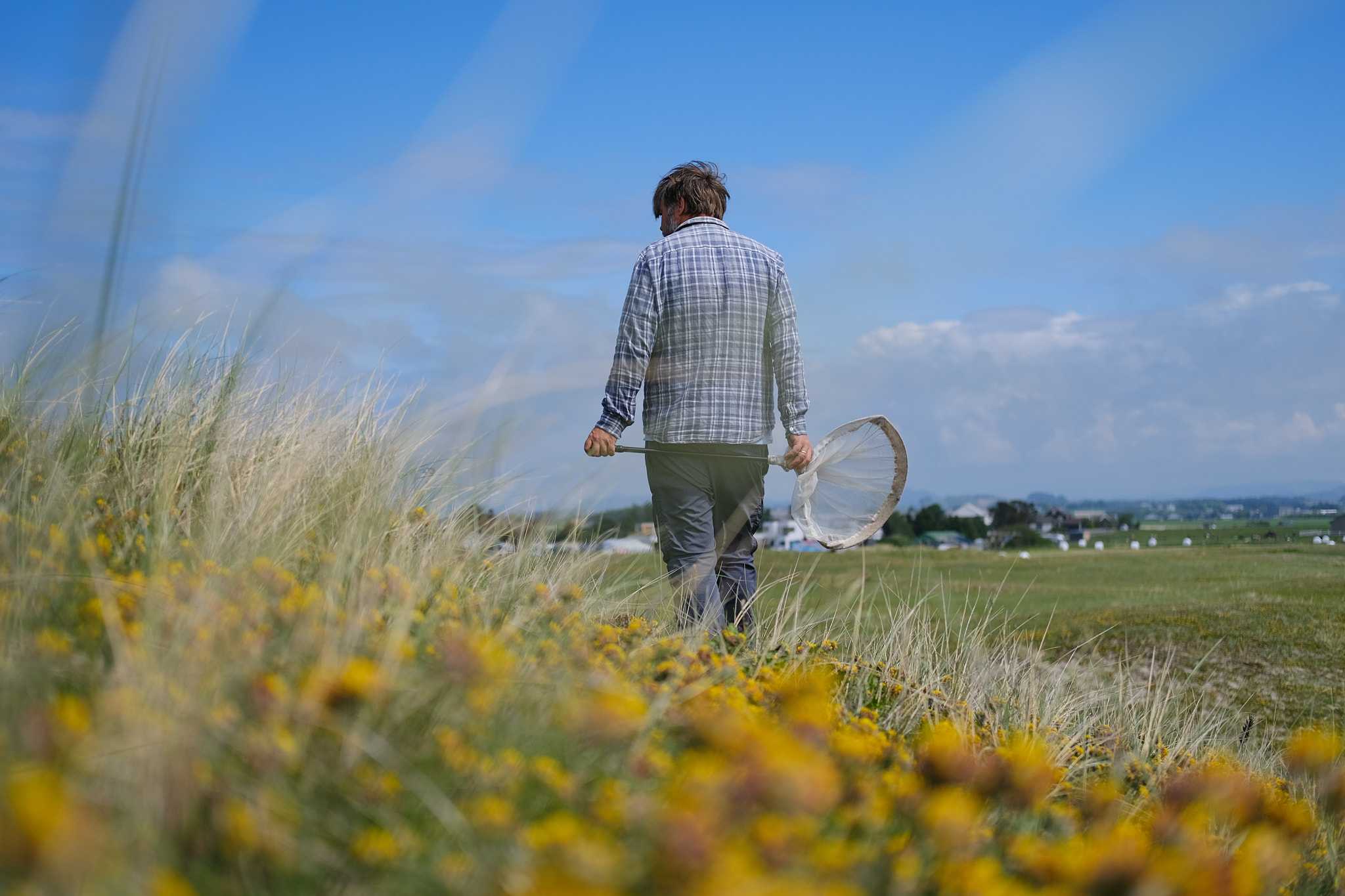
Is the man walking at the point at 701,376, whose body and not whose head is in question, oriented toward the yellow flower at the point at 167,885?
no

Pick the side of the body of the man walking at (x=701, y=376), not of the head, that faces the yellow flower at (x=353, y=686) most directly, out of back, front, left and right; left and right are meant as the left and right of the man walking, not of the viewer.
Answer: back

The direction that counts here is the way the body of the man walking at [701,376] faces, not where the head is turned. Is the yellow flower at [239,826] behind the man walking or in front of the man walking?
behind

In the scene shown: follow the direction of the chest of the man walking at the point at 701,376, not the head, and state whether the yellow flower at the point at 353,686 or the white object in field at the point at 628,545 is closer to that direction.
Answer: the white object in field

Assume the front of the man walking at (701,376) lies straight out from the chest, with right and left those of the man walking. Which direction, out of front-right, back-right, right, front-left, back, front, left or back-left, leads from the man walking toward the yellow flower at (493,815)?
back

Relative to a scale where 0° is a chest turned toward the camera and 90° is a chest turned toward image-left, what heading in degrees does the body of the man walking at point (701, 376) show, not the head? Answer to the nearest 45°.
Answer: approximately 180°

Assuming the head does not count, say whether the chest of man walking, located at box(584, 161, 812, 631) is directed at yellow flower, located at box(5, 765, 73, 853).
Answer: no

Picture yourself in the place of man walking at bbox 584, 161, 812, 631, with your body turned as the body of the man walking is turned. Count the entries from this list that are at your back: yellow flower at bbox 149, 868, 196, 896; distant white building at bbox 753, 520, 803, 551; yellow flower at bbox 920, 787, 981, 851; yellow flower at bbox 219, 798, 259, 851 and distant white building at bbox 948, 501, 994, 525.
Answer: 3

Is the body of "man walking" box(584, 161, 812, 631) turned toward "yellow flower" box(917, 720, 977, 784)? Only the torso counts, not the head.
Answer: no

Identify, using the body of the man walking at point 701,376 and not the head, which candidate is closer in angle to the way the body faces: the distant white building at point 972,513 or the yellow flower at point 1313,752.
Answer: the distant white building

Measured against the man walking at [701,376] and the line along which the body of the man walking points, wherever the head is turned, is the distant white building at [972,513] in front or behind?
in front

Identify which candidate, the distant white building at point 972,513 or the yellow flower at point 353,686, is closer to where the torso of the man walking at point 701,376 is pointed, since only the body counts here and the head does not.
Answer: the distant white building

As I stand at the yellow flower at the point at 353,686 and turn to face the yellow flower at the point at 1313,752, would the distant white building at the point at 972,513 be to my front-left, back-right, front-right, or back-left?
front-left

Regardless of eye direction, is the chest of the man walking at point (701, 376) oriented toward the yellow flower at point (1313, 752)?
no

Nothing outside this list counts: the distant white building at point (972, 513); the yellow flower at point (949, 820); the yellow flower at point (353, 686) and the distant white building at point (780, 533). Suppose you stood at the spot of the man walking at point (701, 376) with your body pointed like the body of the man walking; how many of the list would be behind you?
2
